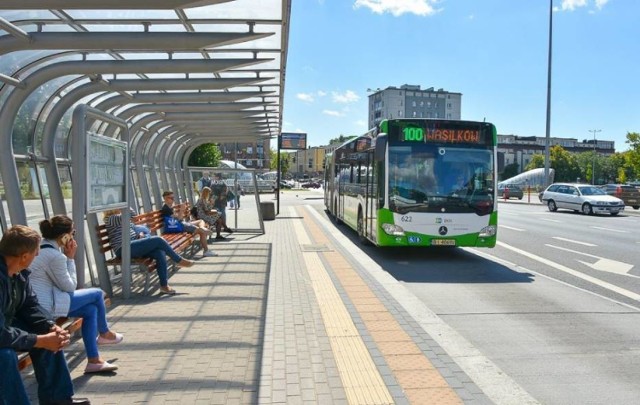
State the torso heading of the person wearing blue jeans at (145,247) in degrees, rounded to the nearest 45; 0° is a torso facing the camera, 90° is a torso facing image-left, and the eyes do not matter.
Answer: approximately 270°

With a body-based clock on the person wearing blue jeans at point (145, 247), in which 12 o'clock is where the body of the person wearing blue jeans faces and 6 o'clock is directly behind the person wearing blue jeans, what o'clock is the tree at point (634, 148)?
The tree is roughly at 11 o'clock from the person wearing blue jeans.

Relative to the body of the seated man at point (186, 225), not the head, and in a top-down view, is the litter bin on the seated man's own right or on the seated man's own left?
on the seated man's own left

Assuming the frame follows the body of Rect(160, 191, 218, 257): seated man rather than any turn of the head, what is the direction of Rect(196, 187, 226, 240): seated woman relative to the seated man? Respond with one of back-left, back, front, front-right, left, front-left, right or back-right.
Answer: left

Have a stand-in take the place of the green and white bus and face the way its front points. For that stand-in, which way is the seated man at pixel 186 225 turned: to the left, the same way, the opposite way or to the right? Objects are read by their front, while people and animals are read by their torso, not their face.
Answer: to the left

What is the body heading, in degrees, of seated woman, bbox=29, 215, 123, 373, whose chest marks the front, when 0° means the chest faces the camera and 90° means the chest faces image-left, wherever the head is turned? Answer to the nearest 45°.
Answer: approximately 270°

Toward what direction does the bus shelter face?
to the viewer's right
